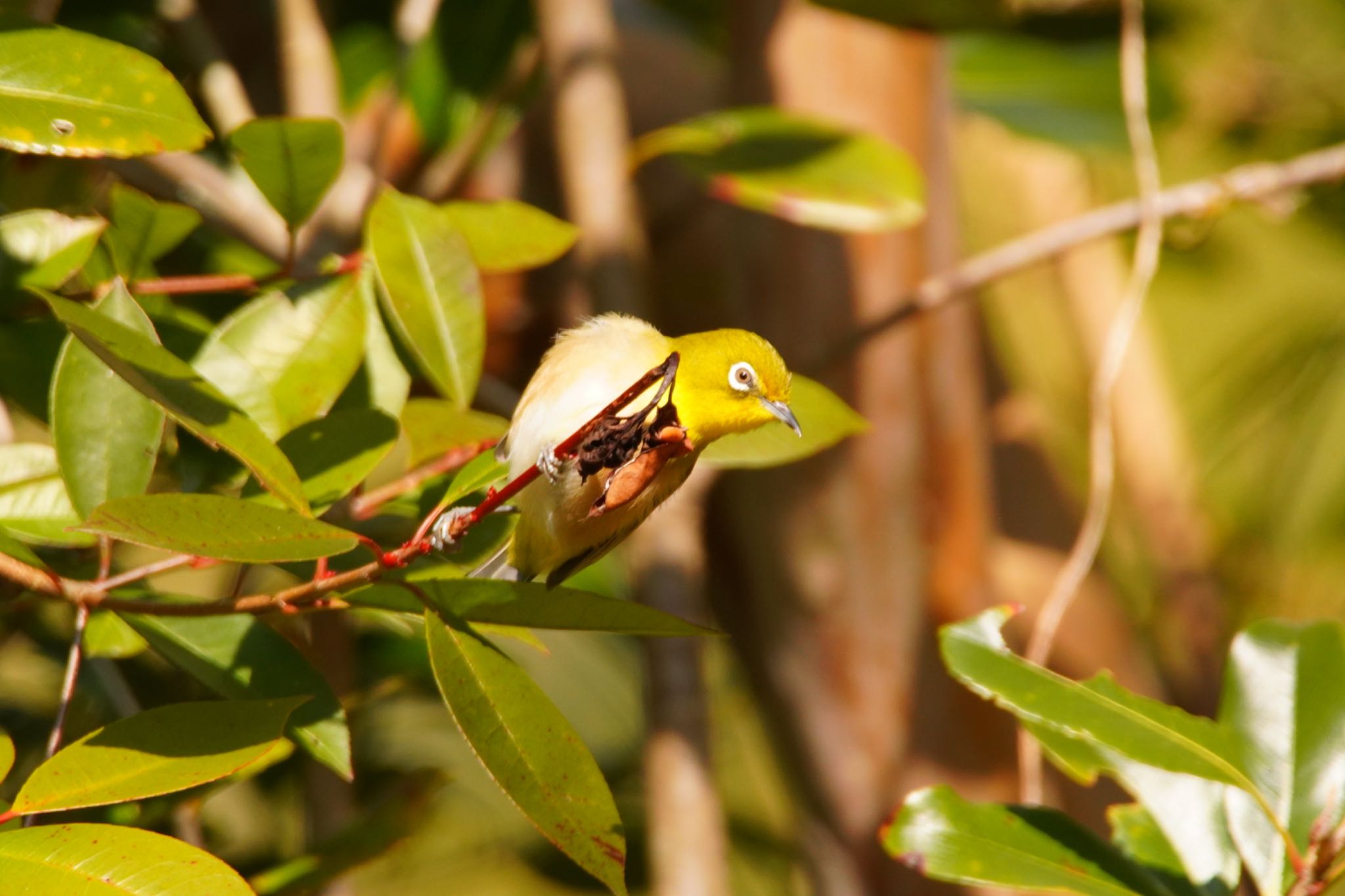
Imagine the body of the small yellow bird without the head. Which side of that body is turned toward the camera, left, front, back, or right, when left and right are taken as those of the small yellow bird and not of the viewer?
right

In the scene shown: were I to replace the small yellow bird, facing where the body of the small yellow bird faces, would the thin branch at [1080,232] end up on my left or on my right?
on my left

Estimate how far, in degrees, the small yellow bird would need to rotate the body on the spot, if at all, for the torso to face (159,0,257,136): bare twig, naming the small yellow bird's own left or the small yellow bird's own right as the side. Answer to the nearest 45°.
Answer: approximately 135° to the small yellow bird's own left
